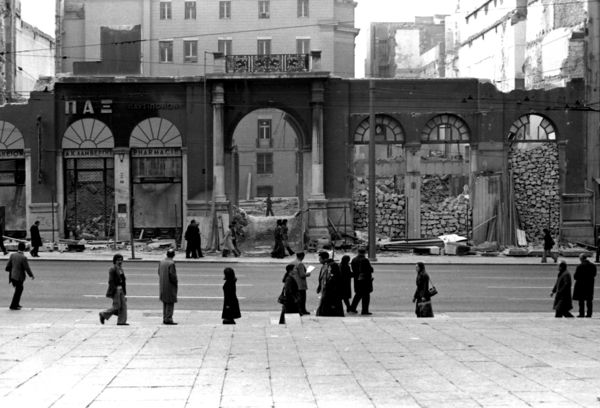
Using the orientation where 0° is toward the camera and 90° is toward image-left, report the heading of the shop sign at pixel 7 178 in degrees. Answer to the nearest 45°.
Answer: approximately 0°

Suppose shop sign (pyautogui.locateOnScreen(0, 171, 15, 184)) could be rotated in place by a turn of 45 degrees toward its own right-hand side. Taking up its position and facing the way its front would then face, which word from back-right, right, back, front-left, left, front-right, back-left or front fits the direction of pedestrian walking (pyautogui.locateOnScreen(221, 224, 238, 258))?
left

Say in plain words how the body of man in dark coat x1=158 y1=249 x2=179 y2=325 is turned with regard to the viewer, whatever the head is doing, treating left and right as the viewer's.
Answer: facing away from the viewer and to the right of the viewer

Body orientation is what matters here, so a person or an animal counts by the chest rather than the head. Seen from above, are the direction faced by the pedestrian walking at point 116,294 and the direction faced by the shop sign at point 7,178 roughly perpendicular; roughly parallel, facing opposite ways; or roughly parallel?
roughly perpendicular

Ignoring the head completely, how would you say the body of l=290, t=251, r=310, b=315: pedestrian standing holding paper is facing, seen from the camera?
to the viewer's right

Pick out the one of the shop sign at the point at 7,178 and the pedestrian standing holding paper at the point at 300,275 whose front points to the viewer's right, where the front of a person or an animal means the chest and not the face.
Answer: the pedestrian standing holding paper

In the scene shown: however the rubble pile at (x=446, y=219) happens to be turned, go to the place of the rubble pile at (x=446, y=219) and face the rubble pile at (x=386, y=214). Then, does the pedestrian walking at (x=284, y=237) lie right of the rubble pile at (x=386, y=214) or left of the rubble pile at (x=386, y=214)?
left

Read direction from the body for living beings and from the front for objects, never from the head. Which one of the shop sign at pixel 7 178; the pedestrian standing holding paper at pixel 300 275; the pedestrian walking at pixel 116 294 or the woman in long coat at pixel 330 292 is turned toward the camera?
the shop sign

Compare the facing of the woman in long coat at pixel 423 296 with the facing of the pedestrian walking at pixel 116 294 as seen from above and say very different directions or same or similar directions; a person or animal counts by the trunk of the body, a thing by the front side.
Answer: very different directions

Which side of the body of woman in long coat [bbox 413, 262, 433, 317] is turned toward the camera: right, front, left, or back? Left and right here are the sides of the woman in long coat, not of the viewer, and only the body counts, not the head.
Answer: left
